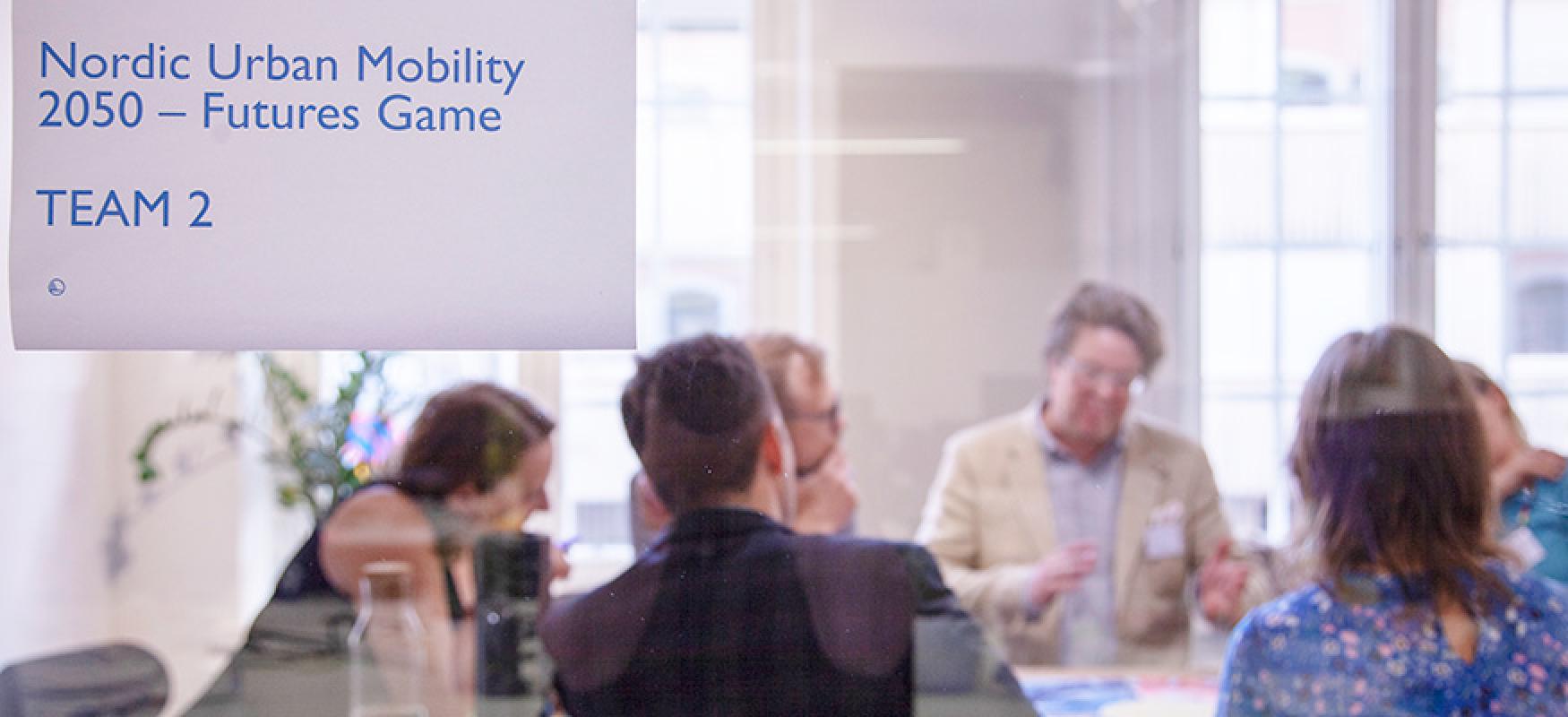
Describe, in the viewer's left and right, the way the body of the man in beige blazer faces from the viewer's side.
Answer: facing the viewer

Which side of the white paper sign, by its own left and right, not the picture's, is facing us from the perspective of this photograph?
front

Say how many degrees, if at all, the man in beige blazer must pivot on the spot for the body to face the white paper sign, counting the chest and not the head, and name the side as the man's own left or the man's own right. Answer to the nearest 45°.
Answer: approximately 45° to the man's own right

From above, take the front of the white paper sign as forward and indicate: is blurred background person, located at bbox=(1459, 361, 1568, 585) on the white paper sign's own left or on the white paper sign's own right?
on the white paper sign's own left

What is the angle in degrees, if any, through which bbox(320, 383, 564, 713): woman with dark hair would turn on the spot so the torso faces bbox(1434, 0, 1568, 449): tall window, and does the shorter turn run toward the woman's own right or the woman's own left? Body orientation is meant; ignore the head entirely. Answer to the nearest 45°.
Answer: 0° — they already face it

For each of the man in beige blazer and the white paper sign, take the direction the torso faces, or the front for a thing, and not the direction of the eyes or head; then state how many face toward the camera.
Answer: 2

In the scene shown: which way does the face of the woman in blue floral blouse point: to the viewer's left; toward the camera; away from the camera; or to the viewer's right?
away from the camera

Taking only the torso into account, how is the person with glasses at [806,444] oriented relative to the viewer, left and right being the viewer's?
facing the viewer and to the right of the viewer

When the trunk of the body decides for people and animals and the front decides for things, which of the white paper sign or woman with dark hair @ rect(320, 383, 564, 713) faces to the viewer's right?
the woman with dark hair

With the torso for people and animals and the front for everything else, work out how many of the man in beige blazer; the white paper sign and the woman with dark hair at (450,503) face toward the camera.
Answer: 2

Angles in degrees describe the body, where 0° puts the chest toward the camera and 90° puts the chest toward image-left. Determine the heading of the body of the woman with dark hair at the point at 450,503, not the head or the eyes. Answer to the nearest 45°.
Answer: approximately 270°
